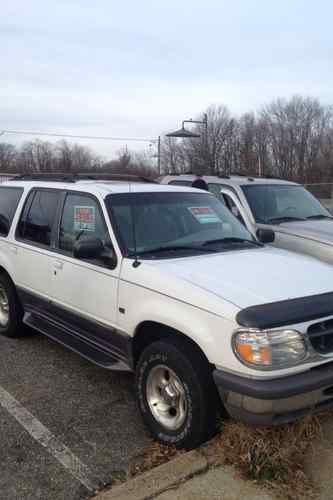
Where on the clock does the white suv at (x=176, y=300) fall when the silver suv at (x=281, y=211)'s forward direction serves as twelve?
the white suv at (x=176, y=300) is roughly at 2 o'clock from the silver suv at (x=281, y=211).

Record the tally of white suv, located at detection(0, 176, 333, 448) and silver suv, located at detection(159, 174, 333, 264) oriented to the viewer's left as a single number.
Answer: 0

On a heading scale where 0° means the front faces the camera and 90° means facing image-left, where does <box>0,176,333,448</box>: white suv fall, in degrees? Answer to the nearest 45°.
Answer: approximately 315°

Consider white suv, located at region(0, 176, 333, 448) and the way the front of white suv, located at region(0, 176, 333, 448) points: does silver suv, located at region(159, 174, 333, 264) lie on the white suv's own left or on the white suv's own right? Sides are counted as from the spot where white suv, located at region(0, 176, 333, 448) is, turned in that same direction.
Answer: on the white suv's own left

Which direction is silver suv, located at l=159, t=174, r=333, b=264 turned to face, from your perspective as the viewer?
facing the viewer and to the right of the viewer
